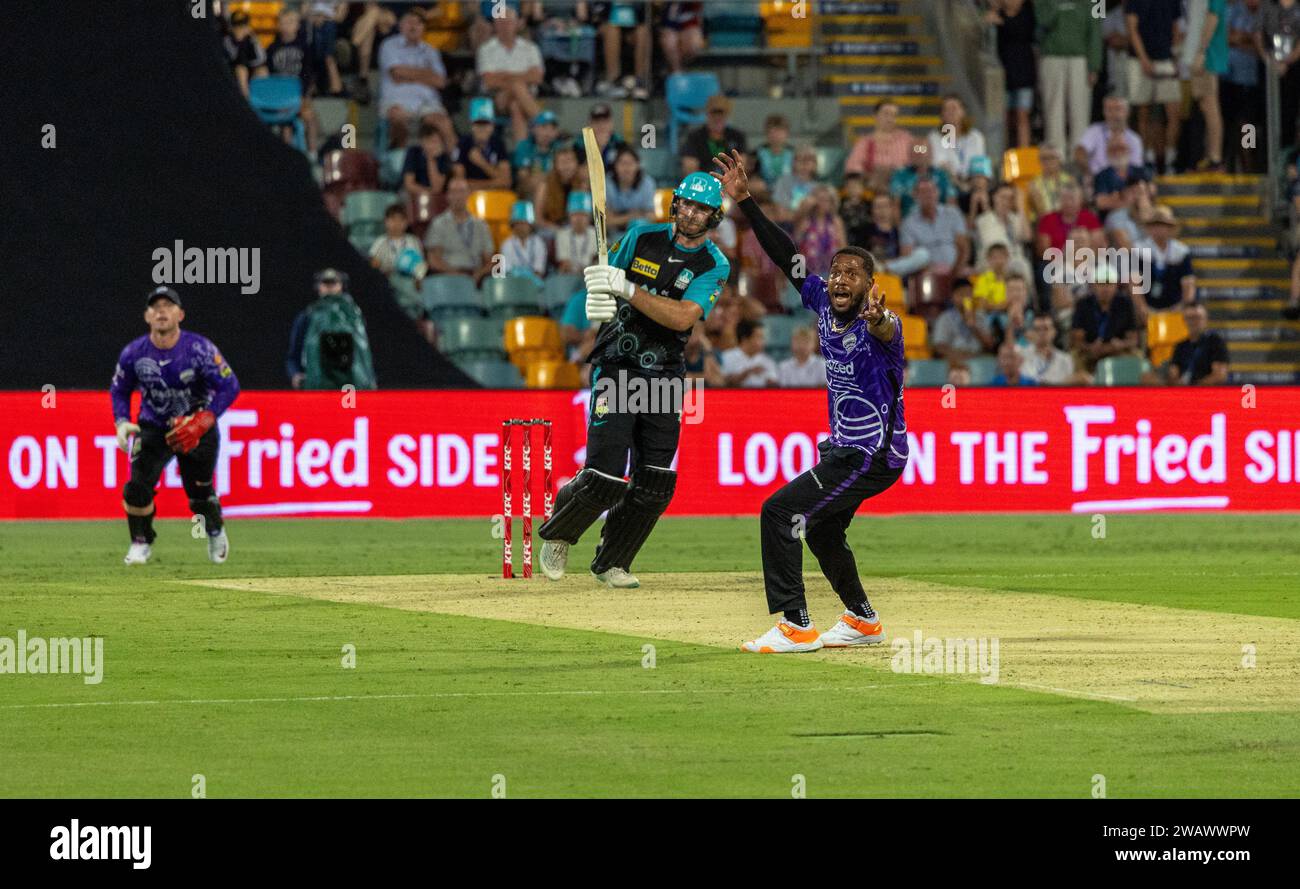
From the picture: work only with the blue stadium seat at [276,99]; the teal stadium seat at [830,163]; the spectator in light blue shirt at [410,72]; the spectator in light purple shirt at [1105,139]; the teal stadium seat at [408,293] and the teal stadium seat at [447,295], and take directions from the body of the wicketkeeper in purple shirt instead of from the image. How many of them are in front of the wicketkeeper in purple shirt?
0

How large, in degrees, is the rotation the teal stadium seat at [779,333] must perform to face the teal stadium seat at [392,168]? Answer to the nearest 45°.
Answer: approximately 90° to its right

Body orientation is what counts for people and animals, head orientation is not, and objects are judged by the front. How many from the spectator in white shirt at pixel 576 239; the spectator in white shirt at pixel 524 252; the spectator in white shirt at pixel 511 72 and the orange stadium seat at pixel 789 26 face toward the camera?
4

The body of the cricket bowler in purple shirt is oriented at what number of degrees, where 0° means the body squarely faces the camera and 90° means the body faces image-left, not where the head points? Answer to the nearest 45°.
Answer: approximately 45°

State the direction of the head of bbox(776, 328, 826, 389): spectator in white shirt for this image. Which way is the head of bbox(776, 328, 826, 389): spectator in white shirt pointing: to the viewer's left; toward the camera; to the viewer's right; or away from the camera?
toward the camera

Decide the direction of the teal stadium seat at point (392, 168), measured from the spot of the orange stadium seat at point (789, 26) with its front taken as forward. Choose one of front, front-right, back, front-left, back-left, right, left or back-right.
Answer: front-right

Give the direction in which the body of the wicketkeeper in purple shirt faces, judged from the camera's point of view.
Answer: toward the camera

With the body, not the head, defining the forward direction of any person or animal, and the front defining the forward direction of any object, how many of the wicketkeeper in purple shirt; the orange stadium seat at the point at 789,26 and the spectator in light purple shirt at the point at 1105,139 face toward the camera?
3

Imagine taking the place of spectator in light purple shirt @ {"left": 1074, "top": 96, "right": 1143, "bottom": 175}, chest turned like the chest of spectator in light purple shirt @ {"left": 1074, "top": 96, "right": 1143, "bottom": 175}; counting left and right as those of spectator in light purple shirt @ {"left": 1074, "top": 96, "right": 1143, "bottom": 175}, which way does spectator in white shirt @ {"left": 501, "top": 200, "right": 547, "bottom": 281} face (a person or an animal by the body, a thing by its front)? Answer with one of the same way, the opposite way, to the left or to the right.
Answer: the same way

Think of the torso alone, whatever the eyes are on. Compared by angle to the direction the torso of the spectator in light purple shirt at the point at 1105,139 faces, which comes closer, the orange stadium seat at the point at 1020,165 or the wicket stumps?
the wicket stumps

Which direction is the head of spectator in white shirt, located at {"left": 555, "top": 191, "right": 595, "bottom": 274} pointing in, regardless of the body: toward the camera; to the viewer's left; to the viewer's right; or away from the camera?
toward the camera

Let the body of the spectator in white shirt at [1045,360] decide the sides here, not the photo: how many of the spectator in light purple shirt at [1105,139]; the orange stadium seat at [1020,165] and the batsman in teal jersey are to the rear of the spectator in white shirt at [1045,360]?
2

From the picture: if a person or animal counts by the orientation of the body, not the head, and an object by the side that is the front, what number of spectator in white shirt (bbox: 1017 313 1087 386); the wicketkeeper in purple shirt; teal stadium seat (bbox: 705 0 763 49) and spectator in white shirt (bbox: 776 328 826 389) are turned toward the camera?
4

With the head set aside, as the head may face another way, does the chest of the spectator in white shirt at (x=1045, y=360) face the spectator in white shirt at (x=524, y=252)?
no

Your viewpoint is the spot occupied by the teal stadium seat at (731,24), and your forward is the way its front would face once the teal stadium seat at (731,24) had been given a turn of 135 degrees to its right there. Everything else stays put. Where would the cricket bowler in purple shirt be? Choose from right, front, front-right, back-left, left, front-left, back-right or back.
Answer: back-left

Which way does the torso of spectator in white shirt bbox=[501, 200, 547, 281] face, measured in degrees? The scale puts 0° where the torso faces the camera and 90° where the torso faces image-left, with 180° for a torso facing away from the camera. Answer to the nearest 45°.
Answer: approximately 0°

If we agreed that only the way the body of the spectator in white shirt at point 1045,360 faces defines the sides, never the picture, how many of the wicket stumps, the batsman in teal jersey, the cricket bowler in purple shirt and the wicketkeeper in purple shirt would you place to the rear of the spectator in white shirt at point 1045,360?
0

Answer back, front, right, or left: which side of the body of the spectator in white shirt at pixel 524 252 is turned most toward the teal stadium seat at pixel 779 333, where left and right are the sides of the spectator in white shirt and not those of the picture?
left

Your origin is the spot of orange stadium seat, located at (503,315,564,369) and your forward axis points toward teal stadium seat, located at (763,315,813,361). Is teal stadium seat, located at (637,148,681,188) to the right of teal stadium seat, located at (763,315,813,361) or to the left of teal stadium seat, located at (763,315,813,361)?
left

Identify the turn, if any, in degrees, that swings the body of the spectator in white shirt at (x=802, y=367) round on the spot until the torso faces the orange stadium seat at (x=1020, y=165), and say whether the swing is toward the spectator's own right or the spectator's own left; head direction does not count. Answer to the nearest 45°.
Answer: approximately 135° to the spectator's own left

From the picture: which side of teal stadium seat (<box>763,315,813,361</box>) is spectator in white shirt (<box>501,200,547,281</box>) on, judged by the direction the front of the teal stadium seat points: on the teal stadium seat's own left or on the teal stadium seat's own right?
on the teal stadium seat's own right

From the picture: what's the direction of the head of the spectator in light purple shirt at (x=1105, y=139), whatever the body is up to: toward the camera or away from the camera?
toward the camera

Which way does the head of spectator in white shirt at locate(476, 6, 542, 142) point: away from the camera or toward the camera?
toward the camera

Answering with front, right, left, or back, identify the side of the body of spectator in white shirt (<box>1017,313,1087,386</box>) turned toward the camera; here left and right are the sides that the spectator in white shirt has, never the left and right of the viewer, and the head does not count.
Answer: front
